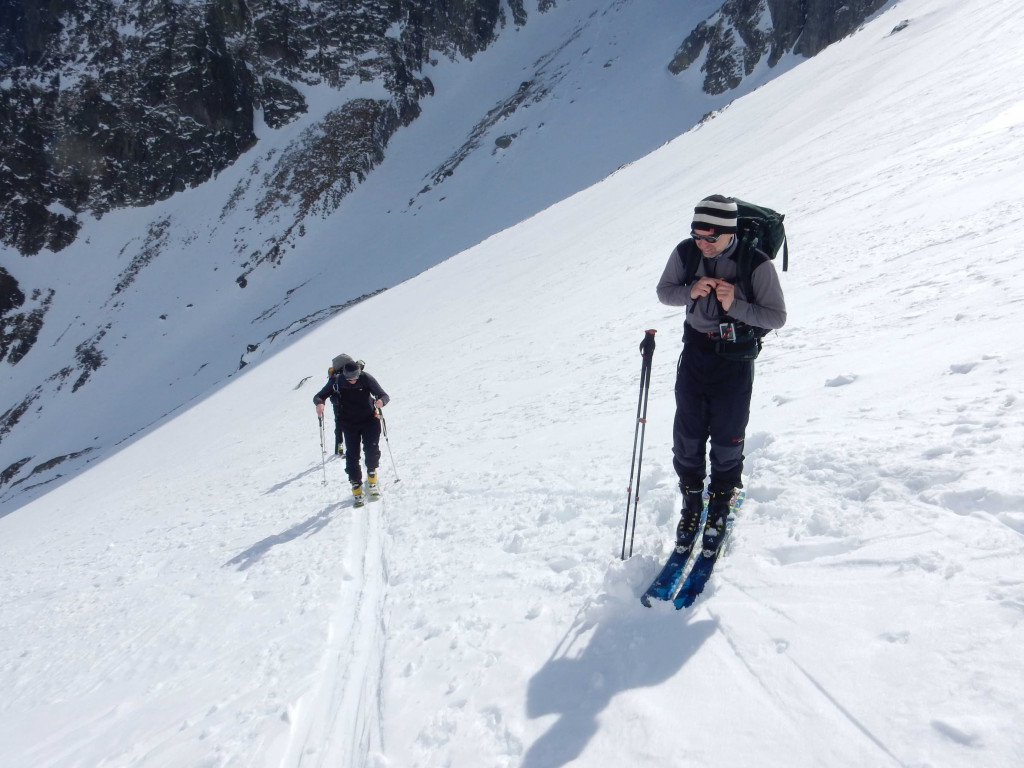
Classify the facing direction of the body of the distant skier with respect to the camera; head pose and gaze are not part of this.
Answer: toward the camera

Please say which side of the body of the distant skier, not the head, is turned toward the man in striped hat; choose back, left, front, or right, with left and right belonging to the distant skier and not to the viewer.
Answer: front
